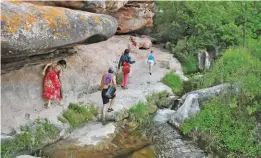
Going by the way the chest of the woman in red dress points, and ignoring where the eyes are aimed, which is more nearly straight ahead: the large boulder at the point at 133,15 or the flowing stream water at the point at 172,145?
the large boulder

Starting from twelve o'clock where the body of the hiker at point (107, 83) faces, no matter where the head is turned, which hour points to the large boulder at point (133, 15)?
The large boulder is roughly at 11 o'clock from the hiker.

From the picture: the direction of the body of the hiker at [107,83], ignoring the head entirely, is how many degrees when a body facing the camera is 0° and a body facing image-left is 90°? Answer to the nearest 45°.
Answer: approximately 225°

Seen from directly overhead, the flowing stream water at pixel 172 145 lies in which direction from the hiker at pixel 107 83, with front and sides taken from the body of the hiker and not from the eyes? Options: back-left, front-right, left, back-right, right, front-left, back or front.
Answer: right

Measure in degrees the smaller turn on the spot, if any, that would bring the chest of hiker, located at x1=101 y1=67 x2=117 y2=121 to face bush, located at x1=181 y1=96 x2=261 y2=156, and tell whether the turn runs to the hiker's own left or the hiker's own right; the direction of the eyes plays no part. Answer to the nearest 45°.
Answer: approximately 45° to the hiker's own right

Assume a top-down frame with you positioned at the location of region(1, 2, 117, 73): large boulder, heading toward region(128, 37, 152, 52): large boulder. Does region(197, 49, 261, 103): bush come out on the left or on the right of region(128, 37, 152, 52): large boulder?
right
